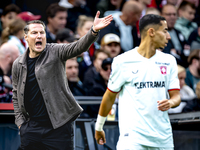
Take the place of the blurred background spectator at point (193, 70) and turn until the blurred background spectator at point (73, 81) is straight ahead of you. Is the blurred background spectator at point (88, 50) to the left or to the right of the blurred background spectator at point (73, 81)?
right

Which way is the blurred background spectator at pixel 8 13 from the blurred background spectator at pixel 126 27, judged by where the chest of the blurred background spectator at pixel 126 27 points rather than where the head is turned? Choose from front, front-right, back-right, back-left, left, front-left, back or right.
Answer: back-right

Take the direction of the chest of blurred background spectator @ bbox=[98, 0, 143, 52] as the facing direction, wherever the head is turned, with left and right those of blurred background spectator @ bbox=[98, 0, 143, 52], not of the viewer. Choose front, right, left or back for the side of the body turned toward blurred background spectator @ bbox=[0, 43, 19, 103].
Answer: right

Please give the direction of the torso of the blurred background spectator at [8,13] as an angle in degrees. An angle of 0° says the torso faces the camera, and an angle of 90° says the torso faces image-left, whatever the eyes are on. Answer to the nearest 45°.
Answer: approximately 315°

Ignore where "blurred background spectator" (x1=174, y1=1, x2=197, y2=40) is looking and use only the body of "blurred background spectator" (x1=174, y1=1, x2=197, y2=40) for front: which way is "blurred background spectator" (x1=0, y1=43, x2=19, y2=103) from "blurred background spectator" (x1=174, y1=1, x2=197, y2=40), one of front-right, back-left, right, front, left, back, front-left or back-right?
right

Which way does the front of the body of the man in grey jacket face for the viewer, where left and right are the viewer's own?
facing the viewer

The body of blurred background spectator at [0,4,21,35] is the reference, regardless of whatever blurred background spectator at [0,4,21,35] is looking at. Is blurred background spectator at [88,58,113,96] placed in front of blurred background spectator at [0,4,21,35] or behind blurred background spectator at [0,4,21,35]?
in front

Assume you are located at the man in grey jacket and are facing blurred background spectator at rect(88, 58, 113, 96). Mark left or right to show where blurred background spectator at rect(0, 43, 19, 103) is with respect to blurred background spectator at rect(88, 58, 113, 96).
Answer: left

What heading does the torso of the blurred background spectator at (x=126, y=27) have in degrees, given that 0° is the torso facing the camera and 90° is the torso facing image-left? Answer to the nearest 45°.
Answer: approximately 315°

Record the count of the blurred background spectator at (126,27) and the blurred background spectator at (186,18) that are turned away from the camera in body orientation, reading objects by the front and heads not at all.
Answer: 0
